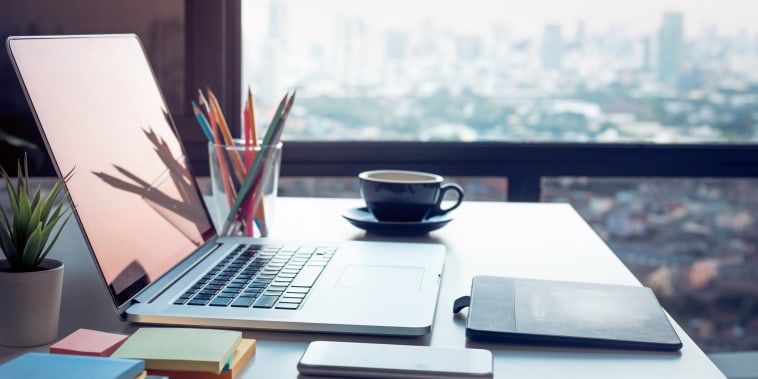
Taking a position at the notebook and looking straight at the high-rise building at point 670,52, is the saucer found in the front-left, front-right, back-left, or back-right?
front-left

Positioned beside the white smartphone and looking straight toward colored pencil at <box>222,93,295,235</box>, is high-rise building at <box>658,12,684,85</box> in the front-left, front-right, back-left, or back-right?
front-right

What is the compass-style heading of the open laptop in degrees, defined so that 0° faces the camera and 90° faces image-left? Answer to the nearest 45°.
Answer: approximately 270°
